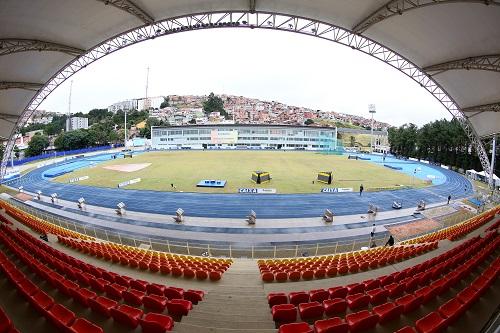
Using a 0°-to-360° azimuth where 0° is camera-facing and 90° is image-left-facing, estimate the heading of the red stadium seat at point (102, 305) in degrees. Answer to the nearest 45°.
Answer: approximately 225°

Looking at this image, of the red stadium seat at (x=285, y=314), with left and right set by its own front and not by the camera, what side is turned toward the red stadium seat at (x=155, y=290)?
left

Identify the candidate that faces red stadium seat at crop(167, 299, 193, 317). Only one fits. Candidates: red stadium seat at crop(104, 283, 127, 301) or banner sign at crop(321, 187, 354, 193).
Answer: the banner sign

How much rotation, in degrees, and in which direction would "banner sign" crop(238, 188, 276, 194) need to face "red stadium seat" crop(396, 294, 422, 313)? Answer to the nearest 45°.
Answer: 0° — it already faces it

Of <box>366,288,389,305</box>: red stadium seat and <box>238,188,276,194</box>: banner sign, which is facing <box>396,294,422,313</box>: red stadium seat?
the banner sign

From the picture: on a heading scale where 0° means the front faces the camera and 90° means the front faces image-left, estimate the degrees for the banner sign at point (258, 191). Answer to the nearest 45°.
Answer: approximately 0°
